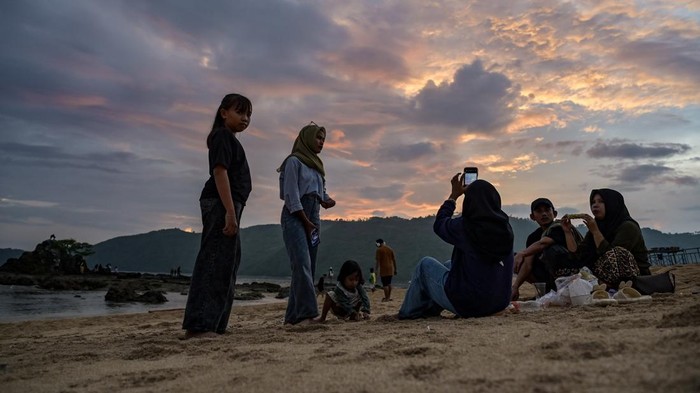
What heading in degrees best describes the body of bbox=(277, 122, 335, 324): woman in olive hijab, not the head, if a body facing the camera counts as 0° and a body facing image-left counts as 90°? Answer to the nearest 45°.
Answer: approximately 315°

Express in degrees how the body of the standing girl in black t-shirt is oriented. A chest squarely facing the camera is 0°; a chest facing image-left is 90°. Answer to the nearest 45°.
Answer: approximately 270°

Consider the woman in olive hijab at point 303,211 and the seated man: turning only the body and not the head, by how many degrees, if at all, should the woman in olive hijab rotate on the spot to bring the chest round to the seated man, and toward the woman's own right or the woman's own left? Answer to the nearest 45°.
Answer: approximately 45° to the woman's own left

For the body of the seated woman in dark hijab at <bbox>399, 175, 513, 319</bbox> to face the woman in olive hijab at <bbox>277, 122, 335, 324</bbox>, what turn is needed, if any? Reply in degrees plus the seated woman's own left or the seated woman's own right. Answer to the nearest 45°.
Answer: approximately 45° to the seated woman's own left

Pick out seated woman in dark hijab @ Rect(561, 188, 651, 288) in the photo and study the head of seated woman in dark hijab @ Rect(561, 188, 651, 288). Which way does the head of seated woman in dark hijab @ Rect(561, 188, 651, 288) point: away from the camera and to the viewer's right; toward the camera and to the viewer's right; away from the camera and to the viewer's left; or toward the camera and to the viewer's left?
toward the camera and to the viewer's left

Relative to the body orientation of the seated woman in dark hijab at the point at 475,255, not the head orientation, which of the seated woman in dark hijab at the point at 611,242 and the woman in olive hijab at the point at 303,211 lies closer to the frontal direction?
the woman in olive hijab

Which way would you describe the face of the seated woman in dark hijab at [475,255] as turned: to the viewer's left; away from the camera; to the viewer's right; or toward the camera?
away from the camera

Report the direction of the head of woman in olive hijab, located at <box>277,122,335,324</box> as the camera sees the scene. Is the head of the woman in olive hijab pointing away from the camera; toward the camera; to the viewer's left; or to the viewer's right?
to the viewer's right

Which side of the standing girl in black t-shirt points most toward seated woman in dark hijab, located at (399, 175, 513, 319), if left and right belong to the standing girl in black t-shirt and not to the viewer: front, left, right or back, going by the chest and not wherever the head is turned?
front

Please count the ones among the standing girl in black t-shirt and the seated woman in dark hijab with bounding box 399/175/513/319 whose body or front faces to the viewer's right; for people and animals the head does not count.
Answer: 1
